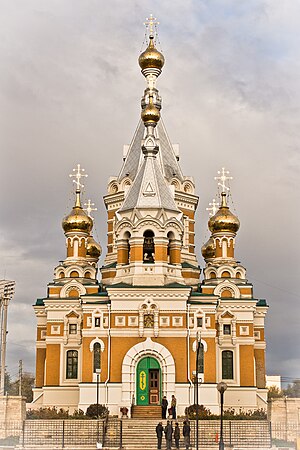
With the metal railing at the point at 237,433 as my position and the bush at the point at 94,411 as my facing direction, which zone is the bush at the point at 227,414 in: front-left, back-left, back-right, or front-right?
front-right

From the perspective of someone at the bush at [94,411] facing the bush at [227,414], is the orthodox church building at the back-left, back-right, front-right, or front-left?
front-left

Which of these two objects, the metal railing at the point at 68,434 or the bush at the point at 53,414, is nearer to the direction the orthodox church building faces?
the metal railing

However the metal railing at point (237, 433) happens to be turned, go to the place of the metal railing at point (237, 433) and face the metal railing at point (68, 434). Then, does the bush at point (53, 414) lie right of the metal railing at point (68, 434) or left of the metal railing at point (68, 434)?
right

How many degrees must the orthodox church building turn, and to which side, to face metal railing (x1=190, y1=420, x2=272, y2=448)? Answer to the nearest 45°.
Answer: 0° — it already faces it

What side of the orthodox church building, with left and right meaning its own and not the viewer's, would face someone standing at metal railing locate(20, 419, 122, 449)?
front

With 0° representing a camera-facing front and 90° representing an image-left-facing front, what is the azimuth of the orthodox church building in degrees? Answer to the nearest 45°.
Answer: approximately 0°

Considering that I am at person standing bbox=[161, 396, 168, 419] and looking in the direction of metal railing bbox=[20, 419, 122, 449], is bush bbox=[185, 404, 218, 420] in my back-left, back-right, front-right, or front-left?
back-left
